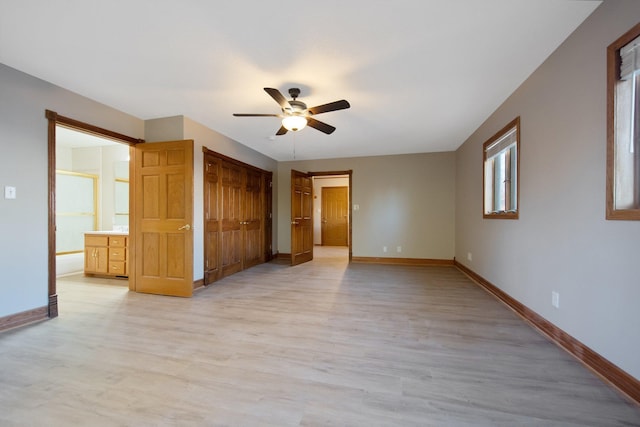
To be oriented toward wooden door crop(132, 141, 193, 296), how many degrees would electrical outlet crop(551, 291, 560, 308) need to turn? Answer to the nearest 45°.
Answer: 0° — it already faces it

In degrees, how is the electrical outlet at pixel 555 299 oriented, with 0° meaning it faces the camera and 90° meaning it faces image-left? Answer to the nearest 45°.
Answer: approximately 45°

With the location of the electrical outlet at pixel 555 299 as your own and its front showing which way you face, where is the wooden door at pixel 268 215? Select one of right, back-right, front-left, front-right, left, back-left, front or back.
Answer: front-right

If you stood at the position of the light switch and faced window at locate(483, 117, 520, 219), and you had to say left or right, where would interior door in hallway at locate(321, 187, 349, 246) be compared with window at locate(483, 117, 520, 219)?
left

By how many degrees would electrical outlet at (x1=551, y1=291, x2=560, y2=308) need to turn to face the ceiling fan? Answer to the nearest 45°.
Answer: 0° — it already faces it

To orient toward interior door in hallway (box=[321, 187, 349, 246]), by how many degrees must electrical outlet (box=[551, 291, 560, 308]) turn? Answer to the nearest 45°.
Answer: approximately 90° to its right

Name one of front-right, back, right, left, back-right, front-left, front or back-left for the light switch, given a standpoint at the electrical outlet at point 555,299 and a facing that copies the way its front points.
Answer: front
